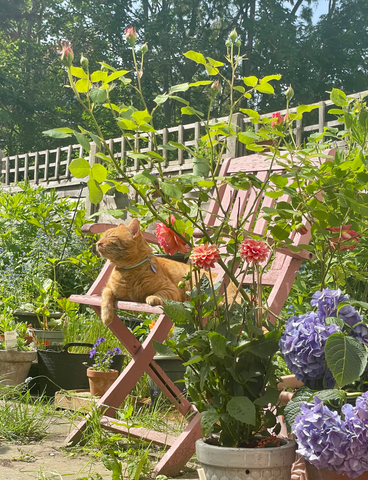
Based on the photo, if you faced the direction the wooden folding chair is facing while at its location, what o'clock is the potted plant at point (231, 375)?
The potted plant is roughly at 10 o'clock from the wooden folding chair.

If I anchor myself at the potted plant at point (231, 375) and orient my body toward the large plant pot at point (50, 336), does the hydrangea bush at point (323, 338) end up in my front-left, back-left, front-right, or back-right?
back-right
